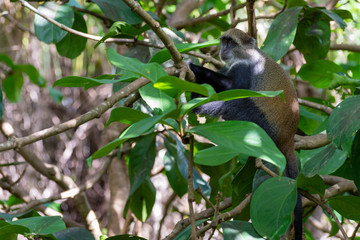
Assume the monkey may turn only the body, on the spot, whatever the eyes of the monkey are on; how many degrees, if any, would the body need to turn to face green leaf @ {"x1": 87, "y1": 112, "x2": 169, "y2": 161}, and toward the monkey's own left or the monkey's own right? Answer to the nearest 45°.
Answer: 0° — it already faces it

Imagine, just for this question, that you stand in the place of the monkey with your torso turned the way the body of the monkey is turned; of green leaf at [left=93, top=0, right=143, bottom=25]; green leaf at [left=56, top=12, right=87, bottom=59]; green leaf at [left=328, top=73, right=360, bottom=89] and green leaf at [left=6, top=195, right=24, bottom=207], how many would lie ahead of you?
3

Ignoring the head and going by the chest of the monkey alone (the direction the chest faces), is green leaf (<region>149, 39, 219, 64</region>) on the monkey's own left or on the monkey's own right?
on the monkey's own left

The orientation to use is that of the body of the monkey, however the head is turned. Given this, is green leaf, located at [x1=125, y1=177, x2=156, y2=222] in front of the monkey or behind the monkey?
in front

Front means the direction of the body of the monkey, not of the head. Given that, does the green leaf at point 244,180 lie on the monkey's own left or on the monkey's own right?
on the monkey's own left

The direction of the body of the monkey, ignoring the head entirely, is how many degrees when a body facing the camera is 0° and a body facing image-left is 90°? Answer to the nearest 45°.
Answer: approximately 90°

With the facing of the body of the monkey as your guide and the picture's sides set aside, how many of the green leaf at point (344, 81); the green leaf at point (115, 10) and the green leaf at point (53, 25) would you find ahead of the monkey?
2

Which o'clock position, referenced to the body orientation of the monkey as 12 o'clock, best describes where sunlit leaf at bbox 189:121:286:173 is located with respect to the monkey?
The sunlit leaf is roughly at 9 o'clock from the monkey.

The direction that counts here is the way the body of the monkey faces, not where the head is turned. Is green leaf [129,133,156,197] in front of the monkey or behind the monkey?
in front

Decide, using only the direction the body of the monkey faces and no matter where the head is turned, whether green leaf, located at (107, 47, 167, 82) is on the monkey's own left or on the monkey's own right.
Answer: on the monkey's own left

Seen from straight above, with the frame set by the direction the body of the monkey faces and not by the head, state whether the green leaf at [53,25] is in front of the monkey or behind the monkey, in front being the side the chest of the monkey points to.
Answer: in front

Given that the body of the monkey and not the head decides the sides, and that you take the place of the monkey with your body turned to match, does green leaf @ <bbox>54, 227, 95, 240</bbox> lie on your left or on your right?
on your left

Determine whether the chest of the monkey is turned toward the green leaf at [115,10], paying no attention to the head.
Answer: yes

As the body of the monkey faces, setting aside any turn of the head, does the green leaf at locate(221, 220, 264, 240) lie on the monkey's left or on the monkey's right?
on the monkey's left
